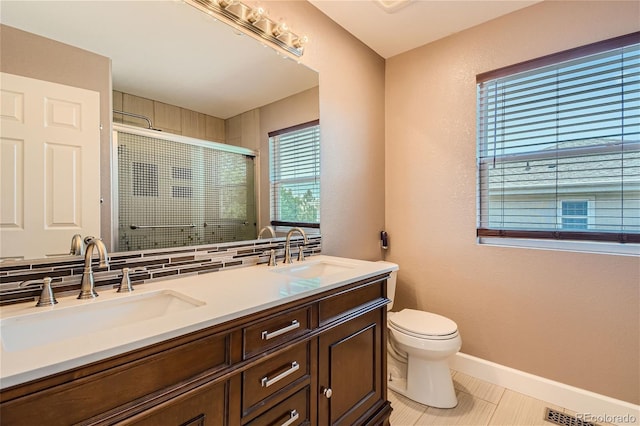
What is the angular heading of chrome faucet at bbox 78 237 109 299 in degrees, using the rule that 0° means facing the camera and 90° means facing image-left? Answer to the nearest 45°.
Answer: approximately 315°

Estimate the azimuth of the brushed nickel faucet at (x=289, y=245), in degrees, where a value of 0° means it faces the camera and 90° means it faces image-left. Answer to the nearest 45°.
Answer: approximately 315°

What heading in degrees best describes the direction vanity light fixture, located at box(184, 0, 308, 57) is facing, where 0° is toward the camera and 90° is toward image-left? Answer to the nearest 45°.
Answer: approximately 315°

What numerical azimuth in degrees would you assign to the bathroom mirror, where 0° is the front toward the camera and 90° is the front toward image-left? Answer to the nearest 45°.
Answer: approximately 315°
